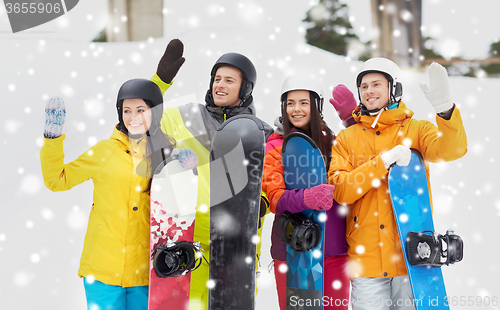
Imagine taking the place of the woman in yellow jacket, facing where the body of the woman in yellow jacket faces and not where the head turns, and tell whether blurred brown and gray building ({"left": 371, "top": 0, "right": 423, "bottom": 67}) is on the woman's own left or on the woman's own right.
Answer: on the woman's own left

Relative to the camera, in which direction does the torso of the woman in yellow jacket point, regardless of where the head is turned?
toward the camera

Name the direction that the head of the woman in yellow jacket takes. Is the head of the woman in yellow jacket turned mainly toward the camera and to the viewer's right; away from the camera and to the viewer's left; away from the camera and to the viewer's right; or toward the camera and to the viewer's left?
toward the camera and to the viewer's right

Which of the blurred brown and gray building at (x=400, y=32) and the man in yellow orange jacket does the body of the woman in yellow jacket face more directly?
the man in yellow orange jacket

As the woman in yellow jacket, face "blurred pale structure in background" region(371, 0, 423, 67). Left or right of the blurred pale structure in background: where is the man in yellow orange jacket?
right

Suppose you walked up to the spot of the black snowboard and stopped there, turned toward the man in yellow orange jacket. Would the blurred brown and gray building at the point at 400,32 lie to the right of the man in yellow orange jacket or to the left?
left

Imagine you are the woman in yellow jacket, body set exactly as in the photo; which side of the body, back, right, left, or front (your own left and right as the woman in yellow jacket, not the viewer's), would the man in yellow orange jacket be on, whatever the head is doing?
left

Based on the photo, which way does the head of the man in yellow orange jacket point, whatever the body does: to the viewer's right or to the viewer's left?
to the viewer's left
